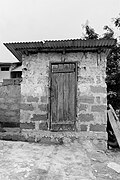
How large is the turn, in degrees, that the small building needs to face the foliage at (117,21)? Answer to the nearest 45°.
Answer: approximately 135° to its left

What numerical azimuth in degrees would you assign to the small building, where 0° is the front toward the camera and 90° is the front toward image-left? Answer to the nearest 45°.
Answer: approximately 0°

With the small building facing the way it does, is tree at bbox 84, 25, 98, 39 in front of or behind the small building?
behind

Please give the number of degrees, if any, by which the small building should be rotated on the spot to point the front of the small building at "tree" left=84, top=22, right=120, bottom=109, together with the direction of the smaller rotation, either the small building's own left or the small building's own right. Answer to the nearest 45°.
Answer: approximately 135° to the small building's own left

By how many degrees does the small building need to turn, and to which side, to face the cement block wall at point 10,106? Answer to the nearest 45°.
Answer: approximately 135° to its right

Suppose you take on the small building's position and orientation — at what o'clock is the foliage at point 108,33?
The foliage is roughly at 7 o'clock from the small building.
